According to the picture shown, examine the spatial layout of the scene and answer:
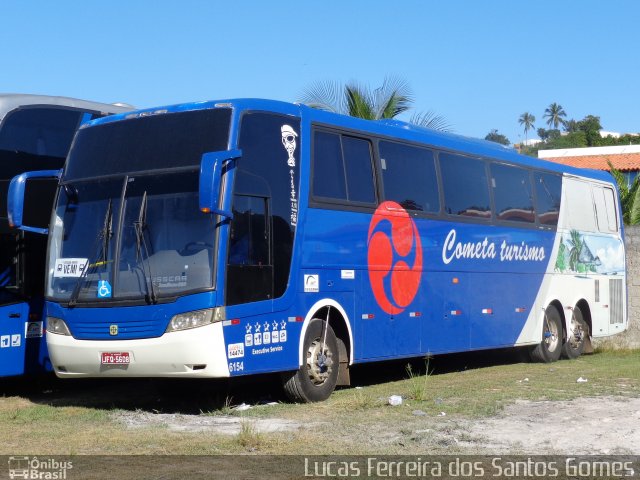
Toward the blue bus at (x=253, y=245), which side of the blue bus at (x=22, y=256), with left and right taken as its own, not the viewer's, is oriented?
left

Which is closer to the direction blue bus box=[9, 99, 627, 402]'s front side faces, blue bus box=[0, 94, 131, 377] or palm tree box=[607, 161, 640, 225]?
the blue bus

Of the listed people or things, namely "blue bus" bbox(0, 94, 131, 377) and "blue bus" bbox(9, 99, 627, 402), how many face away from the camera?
0

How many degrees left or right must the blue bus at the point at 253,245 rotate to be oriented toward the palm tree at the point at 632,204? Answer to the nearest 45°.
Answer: approximately 180°

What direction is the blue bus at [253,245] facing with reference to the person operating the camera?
facing the viewer and to the left of the viewer
